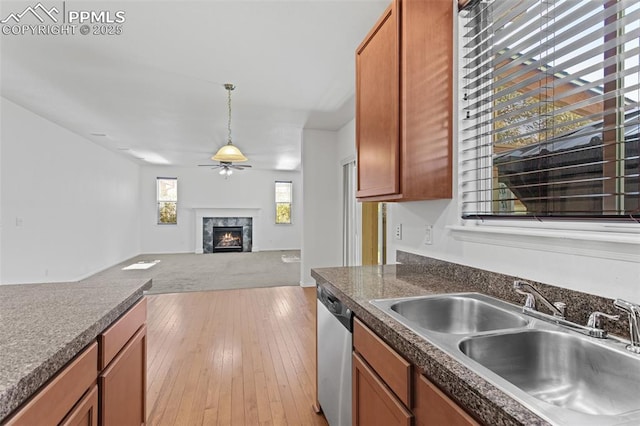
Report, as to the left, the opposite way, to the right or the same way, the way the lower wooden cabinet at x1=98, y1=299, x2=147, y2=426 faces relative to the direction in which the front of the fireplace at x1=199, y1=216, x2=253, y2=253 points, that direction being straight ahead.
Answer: to the left

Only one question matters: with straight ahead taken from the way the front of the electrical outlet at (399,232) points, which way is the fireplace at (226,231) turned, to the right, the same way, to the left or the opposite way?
to the left

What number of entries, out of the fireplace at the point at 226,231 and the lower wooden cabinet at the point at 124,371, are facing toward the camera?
1

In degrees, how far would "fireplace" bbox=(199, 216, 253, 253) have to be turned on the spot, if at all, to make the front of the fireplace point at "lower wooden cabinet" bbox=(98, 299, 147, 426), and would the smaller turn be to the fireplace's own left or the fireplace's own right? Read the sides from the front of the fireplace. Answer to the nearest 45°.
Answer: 0° — it already faces it

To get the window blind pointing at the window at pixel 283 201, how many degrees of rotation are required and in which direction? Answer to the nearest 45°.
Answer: approximately 90° to its right

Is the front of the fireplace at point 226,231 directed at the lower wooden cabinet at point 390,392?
yes

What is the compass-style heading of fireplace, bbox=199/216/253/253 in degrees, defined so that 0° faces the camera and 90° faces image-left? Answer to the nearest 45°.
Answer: approximately 0°

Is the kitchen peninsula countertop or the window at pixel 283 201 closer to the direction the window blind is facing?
the kitchen peninsula countertop
